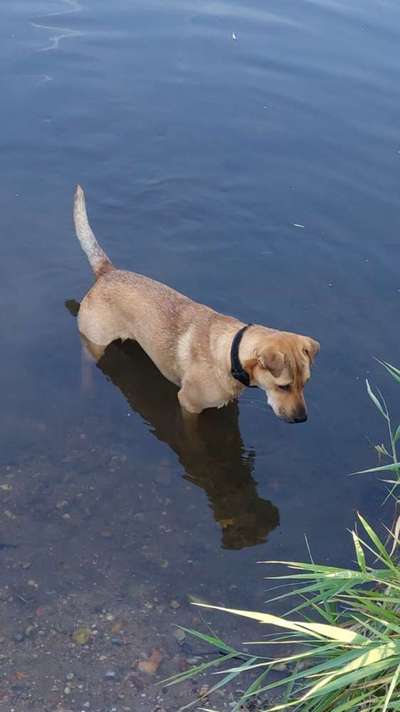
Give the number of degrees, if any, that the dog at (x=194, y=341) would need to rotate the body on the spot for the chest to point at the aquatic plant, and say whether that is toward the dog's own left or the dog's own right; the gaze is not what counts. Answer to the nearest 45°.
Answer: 0° — it already faces it

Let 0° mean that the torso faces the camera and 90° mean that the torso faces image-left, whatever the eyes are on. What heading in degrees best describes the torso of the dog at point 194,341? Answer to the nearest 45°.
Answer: approximately 315°
